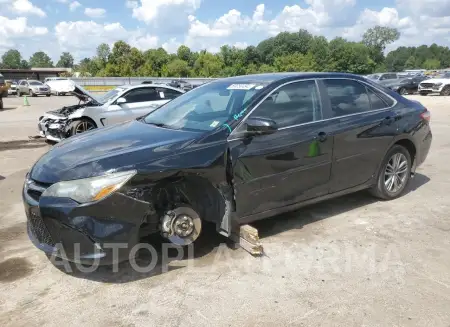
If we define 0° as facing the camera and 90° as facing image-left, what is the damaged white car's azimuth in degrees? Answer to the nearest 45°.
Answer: approximately 45°

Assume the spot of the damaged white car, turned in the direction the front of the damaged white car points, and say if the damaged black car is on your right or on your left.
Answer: on your left

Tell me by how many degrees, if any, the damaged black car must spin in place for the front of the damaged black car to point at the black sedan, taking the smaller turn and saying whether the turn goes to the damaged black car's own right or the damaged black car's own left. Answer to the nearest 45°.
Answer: approximately 180°

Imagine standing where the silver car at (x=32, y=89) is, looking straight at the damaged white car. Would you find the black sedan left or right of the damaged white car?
left

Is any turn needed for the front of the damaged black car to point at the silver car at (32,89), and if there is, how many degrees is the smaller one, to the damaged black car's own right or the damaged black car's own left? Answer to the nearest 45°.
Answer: approximately 90° to the damaged black car's own right

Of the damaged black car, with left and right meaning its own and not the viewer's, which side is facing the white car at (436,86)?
back

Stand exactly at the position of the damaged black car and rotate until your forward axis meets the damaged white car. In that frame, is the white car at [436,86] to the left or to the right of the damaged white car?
right

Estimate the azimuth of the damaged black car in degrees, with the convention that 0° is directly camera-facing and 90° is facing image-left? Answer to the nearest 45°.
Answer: approximately 45°

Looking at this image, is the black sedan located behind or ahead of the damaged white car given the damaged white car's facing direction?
behind

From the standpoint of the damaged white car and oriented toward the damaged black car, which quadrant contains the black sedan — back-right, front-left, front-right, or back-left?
back-left

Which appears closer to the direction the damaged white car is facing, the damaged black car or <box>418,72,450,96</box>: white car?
the damaged black car
